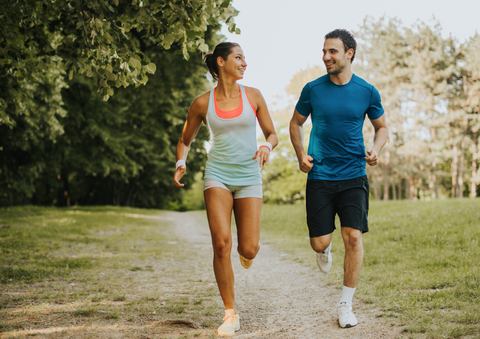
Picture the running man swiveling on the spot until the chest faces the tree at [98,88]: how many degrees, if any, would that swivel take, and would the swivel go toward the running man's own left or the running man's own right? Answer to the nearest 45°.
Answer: approximately 135° to the running man's own right

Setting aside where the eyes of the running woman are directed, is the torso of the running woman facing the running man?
no

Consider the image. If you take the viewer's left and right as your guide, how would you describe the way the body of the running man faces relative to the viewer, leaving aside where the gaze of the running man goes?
facing the viewer

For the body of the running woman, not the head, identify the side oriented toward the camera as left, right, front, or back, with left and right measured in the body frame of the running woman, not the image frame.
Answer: front

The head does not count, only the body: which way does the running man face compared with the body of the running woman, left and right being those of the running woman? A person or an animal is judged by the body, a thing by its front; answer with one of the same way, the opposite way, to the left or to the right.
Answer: the same way

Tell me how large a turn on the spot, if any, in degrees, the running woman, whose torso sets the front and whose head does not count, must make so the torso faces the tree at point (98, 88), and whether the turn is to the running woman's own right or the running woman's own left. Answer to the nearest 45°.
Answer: approximately 180°

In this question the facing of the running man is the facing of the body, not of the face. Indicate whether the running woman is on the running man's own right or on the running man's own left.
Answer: on the running man's own right

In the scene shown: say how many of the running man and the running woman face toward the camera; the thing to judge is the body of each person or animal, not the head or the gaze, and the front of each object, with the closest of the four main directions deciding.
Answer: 2

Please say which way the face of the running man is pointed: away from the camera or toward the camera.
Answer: toward the camera

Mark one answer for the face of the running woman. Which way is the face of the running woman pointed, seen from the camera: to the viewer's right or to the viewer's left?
to the viewer's right
